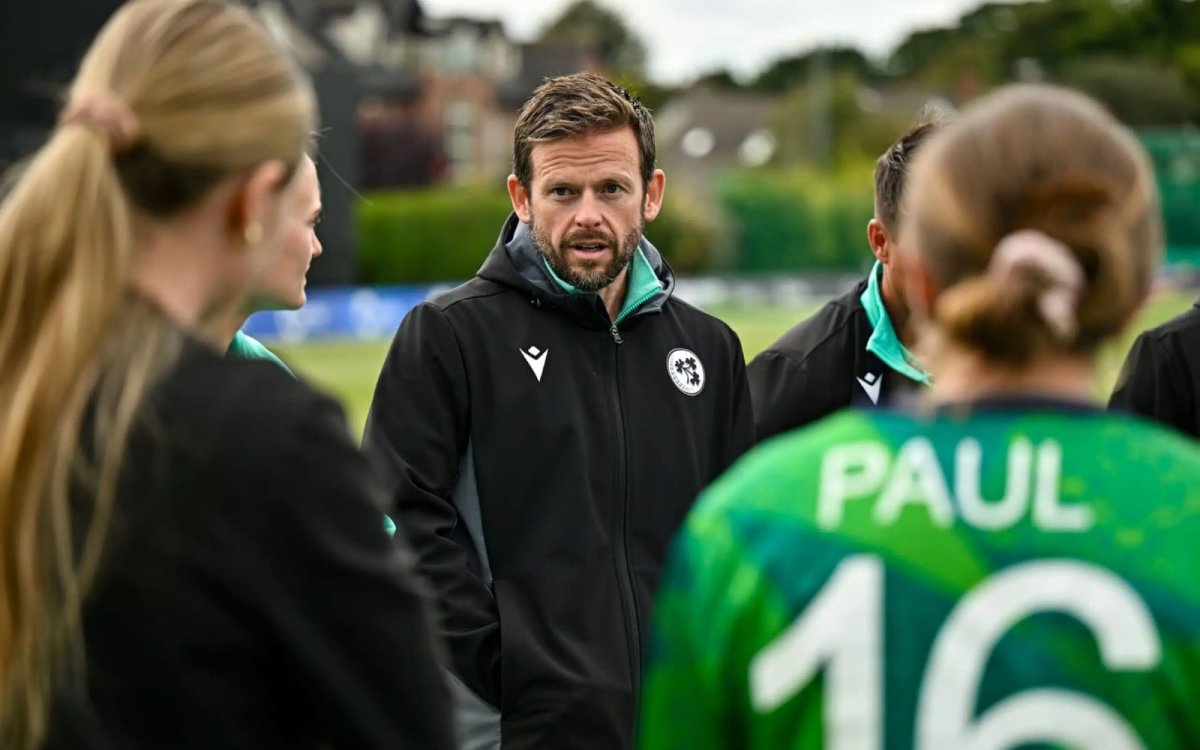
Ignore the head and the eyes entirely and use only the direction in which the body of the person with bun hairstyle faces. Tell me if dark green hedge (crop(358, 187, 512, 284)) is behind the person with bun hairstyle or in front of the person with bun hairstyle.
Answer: in front

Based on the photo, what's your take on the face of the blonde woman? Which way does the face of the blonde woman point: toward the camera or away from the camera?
away from the camera

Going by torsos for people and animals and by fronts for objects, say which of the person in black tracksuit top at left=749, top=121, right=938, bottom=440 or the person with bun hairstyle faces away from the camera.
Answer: the person with bun hairstyle

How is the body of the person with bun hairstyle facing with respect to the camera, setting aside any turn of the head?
away from the camera

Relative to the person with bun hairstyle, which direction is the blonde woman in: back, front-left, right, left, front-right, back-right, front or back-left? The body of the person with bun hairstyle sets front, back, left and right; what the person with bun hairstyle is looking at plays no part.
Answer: left

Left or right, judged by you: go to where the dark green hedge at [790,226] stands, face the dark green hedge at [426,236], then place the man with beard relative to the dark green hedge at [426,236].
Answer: left

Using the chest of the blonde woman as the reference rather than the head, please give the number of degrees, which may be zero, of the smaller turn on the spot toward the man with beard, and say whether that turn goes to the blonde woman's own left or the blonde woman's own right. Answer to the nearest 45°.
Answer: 0° — they already face them

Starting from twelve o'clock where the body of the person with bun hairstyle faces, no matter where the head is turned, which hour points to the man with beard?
The man with beard is roughly at 11 o'clock from the person with bun hairstyle.

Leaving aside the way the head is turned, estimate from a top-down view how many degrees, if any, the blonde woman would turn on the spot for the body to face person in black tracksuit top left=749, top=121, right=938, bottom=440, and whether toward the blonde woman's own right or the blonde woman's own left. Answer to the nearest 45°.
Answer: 0° — they already face them

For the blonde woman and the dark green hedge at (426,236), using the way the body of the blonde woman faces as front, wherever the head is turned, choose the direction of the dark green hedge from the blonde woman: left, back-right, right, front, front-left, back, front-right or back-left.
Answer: front-left

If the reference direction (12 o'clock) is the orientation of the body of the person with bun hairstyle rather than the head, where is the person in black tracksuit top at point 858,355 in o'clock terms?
The person in black tracksuit top is roughly at 12 o'clock from the person with bun hairstyle.
